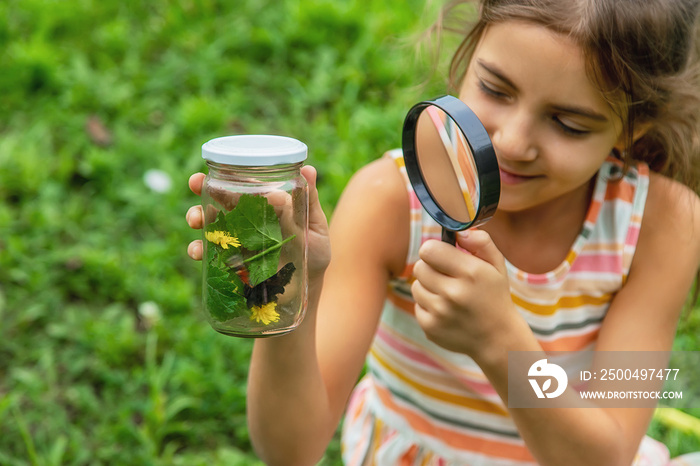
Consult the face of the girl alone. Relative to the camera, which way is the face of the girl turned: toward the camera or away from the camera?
toward the camera

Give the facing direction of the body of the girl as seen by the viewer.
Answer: toward the camera
